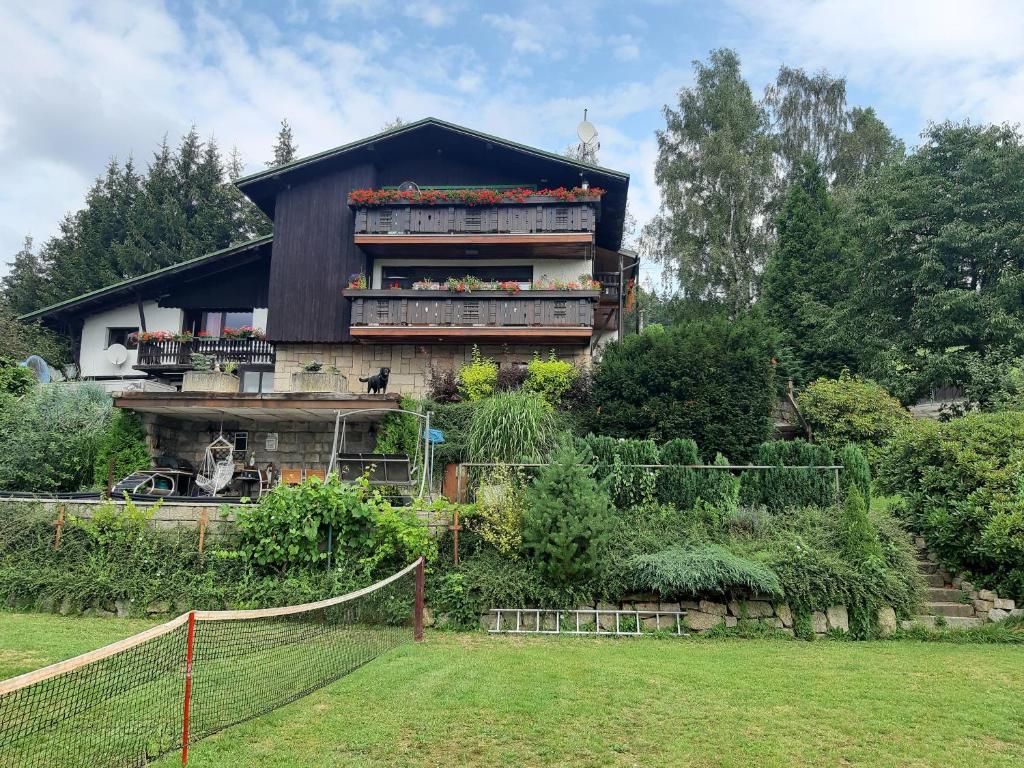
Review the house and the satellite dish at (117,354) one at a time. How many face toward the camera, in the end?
2

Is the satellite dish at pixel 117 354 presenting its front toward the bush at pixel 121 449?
yes

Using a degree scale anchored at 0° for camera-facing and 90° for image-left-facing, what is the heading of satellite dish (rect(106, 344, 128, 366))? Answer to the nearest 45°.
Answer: approximately 0°

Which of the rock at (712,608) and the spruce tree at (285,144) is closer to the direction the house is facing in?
the rock

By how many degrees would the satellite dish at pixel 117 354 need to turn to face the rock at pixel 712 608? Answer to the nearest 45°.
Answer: approximately 45° to its left

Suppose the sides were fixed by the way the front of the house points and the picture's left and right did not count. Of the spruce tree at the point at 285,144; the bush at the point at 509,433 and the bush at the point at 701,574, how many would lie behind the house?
1
